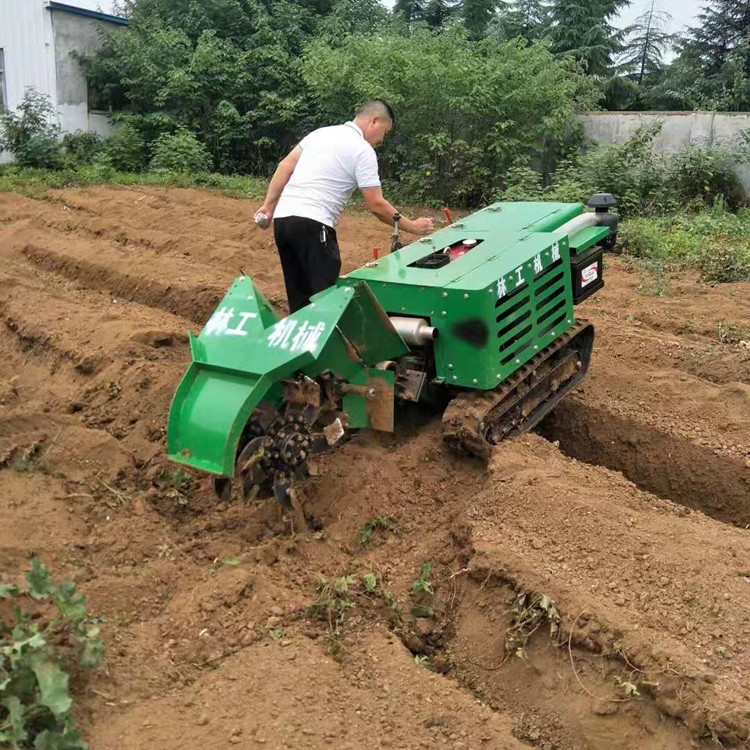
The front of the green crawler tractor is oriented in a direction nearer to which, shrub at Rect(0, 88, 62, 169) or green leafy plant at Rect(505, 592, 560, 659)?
the shrub

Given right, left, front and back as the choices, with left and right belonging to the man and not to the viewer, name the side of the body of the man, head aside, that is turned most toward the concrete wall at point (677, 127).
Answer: front

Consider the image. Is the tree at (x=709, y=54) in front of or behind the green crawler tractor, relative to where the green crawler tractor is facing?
in front

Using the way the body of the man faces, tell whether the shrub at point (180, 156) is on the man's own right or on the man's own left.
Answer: on the man's own left

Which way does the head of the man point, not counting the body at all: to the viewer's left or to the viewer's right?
to the viewer's right

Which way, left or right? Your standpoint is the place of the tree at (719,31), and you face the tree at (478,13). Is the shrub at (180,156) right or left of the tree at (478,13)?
left

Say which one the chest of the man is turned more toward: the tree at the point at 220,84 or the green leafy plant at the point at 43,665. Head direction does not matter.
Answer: the tree

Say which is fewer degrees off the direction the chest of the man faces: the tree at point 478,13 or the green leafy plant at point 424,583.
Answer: the tree

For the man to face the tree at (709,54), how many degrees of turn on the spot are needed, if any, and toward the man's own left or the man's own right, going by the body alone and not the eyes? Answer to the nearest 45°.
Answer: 0° — they already face it

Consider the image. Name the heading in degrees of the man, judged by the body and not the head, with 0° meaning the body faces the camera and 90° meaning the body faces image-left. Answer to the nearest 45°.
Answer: approximately 225°

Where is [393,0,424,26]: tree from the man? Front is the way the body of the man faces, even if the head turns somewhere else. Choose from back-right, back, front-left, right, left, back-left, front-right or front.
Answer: front-left

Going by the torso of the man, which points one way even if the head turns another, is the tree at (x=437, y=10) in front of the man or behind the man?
in front

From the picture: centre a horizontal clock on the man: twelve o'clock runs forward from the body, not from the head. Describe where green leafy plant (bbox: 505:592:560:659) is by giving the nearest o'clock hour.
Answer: The green leafy plant is roughly at 4 o'clock from the man.
